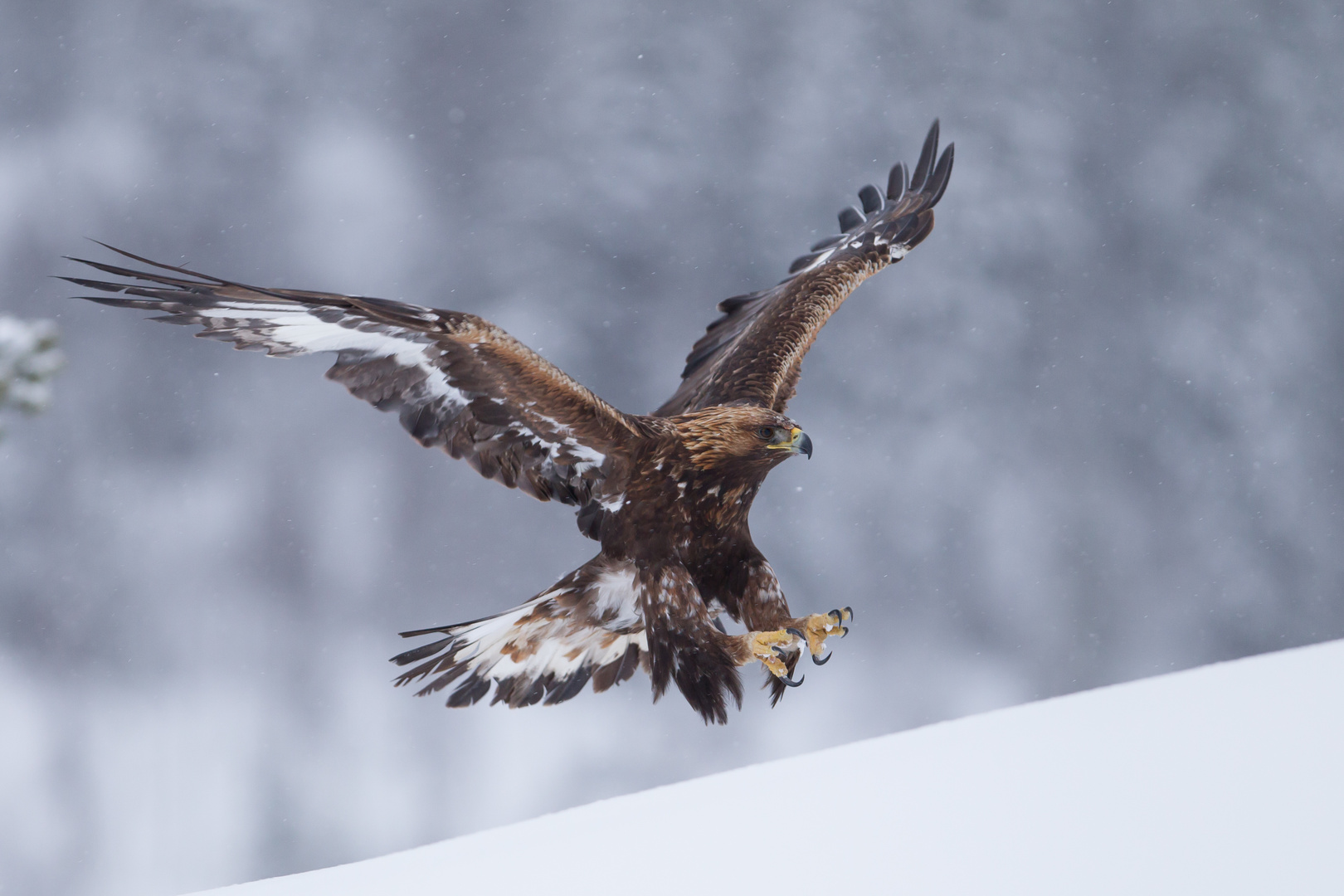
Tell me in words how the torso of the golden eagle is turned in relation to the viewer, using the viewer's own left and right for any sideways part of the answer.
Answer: facing the viewer and to the right of the viewer
